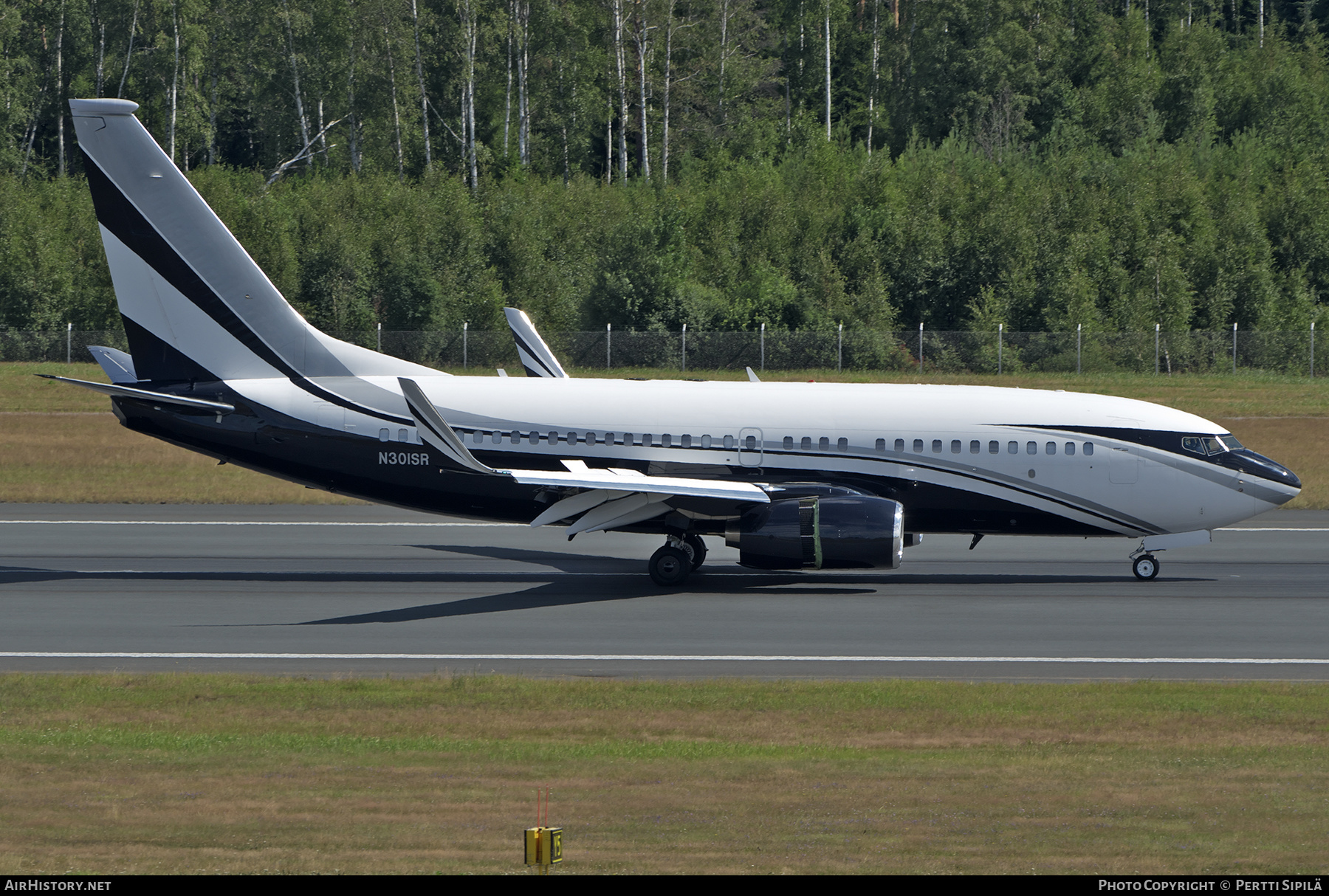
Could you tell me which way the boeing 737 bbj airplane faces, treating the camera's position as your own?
facing to the right of the viewer
